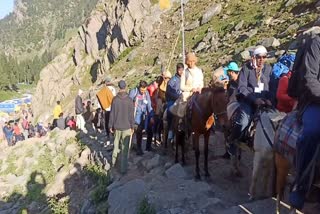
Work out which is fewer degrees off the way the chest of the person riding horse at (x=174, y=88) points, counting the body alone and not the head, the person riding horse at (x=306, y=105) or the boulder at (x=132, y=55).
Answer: the person riding horse

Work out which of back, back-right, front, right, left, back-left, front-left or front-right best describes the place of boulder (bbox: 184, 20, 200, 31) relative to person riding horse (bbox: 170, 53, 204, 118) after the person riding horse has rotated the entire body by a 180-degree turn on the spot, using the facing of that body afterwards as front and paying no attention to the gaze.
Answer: front-right

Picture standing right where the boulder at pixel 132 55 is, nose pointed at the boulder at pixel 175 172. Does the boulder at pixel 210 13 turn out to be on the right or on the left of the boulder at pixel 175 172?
left
